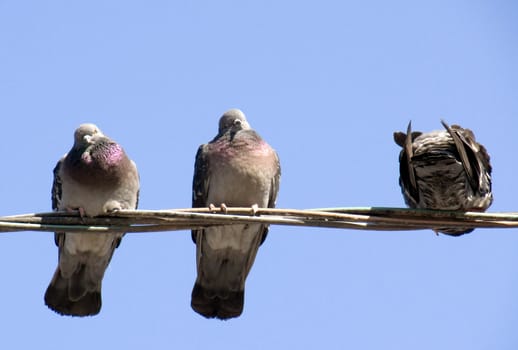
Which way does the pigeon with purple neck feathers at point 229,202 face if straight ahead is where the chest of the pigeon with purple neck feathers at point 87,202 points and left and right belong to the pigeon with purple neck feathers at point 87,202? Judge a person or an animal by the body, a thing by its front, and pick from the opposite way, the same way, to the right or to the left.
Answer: the same way

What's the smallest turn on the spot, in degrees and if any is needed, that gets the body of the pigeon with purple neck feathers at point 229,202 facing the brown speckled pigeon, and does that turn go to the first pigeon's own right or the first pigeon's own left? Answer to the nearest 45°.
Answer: approximately 45° to the first pigeon's own left

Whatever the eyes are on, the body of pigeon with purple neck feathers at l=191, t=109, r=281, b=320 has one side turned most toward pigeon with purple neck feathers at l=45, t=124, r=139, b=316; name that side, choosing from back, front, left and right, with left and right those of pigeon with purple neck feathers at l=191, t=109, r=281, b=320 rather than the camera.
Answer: right

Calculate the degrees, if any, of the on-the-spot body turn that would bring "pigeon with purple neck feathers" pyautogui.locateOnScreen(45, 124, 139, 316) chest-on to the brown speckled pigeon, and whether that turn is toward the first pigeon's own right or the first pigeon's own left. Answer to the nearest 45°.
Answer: approximately 45° to the first pigeon's own left

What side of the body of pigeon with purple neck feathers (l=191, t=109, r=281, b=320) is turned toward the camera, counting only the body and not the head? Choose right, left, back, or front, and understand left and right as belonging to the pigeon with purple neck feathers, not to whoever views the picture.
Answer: front

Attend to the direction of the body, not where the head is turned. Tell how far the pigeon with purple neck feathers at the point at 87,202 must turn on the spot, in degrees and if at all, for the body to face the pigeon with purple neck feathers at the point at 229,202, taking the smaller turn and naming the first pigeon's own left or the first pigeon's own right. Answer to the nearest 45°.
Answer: approximately 90° to the first pigeon's own left

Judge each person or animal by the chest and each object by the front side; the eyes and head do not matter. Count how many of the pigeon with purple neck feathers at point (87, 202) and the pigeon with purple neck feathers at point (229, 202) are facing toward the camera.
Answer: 2
